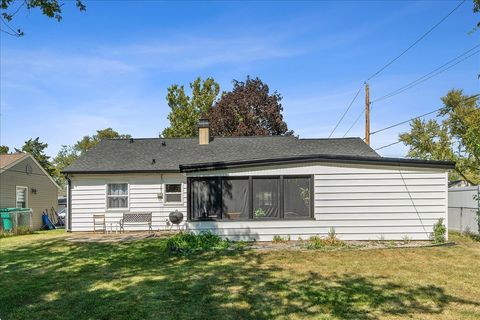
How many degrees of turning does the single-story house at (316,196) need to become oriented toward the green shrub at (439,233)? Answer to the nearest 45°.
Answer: approximately 90° to its right

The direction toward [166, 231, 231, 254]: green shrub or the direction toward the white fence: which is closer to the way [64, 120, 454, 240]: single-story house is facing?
the white fence

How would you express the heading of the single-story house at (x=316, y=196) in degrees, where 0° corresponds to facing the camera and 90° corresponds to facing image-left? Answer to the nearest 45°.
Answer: approximately 180°

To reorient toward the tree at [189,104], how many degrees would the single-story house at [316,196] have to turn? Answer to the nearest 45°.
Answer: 0° — it already faces it

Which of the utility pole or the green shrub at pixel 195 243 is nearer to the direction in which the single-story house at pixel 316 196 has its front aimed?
the utility pole
